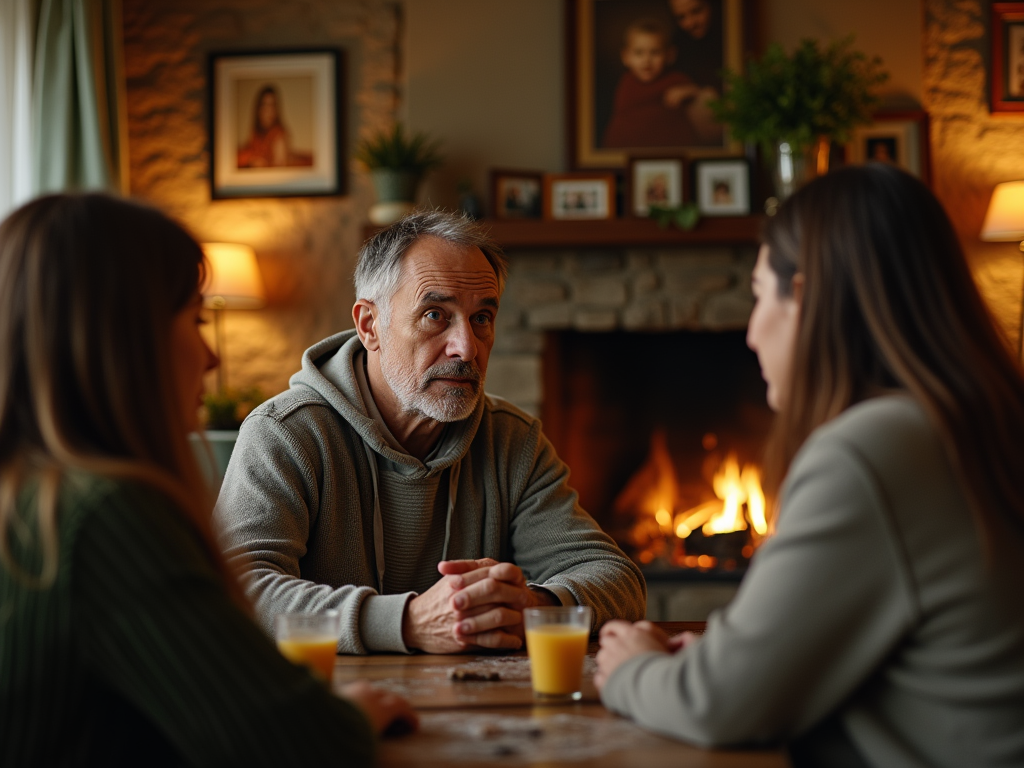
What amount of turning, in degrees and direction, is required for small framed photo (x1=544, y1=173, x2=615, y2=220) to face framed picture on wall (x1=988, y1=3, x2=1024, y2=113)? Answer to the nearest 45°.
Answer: approximately 90° to its left

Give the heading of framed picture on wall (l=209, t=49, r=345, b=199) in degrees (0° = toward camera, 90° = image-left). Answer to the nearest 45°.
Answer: approximately 0°

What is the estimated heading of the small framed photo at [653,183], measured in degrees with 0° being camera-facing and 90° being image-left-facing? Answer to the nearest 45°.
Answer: approximately 0°

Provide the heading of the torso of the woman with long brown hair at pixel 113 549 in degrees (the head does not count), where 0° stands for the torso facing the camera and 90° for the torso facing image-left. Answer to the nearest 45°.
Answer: approximately 225°

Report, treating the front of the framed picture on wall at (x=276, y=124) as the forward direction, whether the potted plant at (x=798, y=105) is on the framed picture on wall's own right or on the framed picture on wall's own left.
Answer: on the framed picture on wall's own left
